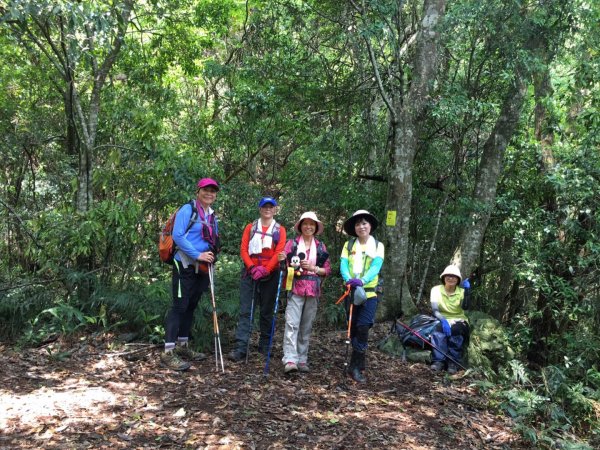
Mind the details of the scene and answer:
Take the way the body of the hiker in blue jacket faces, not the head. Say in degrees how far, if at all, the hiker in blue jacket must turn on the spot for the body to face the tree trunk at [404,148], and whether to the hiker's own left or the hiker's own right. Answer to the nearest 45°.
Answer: approximately 90° to the hiker's own left

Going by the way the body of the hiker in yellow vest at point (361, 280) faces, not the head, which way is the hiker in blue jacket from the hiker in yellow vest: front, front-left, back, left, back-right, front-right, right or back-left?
right

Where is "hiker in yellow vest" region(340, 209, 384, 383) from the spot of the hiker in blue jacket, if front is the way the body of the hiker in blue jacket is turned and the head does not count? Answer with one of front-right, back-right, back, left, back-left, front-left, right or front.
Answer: front-left

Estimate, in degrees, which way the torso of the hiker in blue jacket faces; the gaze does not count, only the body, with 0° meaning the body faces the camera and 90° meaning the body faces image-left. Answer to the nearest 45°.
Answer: approximately 315°

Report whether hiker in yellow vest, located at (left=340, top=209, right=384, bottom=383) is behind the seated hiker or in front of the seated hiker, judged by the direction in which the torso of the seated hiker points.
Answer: in front

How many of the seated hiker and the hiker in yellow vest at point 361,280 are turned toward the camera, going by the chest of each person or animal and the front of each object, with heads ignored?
2

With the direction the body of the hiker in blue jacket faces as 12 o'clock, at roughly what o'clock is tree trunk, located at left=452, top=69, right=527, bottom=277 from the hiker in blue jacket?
The tree trunk is roughly at 10 o'clock from the hiker in blue jacket.

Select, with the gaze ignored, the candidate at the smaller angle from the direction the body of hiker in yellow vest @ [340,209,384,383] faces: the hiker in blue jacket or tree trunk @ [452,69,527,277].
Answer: the hiker in blue jacket

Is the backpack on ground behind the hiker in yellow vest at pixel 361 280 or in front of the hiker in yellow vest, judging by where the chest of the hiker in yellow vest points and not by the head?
behind

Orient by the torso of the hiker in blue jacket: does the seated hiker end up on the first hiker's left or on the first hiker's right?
on the first hiker's left
